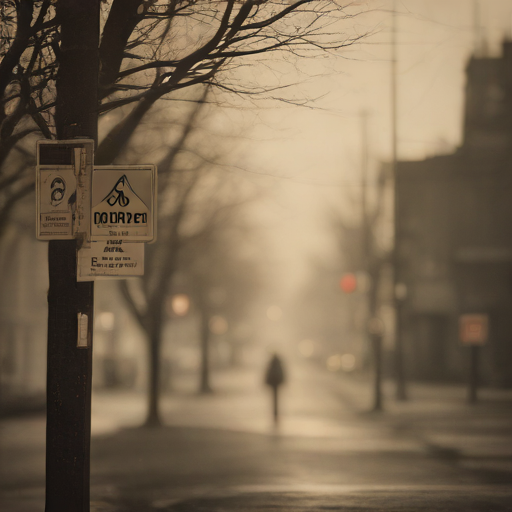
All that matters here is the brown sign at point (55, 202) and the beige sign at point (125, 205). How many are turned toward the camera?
2

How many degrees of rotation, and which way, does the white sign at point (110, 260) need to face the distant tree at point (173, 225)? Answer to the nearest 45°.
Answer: approximately 180°

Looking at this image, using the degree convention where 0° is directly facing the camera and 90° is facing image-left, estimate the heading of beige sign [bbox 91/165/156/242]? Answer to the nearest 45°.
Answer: approximately 0°

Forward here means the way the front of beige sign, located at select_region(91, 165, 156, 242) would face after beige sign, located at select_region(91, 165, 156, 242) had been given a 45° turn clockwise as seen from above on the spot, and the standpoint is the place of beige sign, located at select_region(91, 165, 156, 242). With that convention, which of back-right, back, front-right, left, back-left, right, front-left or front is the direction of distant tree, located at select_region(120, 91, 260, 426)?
back-right

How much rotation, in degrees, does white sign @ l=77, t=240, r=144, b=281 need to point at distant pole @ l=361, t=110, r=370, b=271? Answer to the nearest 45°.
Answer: approximately 180°

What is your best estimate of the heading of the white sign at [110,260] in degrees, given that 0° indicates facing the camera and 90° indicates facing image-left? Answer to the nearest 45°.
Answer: approximately 0°

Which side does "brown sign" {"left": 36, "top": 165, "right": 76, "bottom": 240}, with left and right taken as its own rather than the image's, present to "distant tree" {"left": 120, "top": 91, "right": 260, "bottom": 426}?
back

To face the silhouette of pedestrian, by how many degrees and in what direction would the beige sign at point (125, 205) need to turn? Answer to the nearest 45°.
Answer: approximately 180°

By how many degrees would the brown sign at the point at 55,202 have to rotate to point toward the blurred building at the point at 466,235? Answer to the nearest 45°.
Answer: approximately 135° to its left
